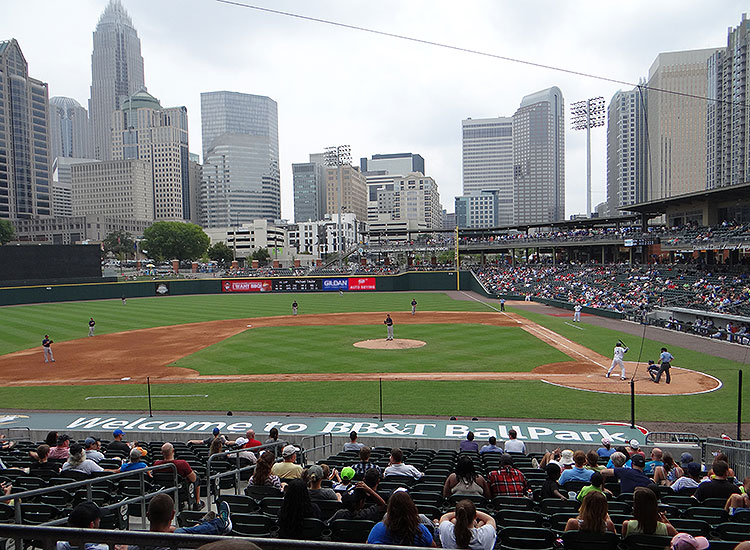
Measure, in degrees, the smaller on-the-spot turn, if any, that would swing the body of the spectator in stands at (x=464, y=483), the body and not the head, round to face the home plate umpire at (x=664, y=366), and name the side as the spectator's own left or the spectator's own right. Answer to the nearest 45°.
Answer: approximately 45° to the spectator's own right

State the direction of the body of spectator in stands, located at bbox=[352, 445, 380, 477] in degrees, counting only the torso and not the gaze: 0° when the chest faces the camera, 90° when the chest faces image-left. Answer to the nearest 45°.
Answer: approximately 180°

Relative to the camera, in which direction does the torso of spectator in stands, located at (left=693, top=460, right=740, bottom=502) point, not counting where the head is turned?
away from the camera

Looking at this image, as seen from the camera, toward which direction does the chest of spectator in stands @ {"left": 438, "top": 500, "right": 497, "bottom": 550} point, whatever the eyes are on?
away from the camera

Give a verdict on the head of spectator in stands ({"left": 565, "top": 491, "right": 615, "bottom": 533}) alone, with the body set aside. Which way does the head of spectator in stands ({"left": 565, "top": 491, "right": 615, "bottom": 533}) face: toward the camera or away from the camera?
away from the camera

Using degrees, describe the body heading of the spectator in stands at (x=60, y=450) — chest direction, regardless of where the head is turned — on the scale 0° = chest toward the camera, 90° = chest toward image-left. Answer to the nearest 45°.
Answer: approximately 225°

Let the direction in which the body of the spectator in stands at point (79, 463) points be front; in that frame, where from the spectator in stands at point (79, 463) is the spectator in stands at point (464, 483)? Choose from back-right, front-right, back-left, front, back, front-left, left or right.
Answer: right

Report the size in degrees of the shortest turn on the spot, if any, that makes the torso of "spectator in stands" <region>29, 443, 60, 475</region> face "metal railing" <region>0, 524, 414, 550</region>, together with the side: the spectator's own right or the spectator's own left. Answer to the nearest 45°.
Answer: approximately 135° to the spectator's own right

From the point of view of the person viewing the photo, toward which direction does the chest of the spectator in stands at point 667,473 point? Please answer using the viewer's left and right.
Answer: facing away from the viewer

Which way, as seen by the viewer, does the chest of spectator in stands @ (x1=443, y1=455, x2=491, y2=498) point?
away from the camera

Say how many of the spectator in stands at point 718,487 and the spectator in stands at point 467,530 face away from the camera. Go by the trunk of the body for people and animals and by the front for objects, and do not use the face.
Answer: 2

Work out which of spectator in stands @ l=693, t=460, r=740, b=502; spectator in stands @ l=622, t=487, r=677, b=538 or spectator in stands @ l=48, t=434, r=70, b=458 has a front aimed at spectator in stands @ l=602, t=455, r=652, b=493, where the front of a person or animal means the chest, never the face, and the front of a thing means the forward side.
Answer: spectator in stands @ l=622, t=487, r=677, b=538

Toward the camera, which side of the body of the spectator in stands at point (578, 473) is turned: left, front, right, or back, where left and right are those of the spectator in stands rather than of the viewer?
back

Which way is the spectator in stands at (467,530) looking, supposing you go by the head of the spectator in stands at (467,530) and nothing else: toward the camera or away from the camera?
away from the camera

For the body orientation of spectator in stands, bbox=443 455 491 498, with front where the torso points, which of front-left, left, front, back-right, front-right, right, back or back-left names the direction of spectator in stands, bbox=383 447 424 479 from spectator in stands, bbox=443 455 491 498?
front-left
